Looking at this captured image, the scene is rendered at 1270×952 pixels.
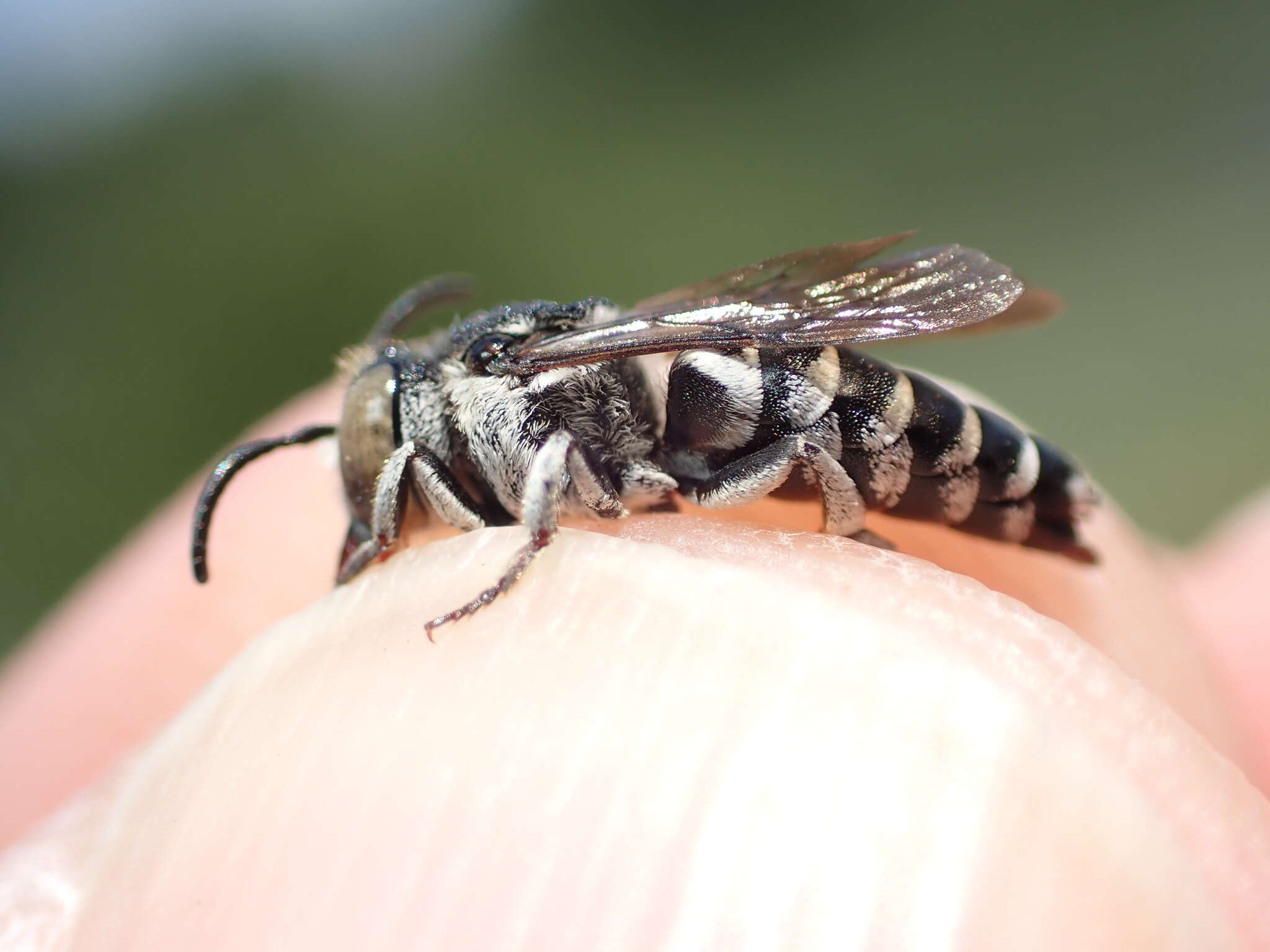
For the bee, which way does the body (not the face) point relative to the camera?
to the viewer's left
